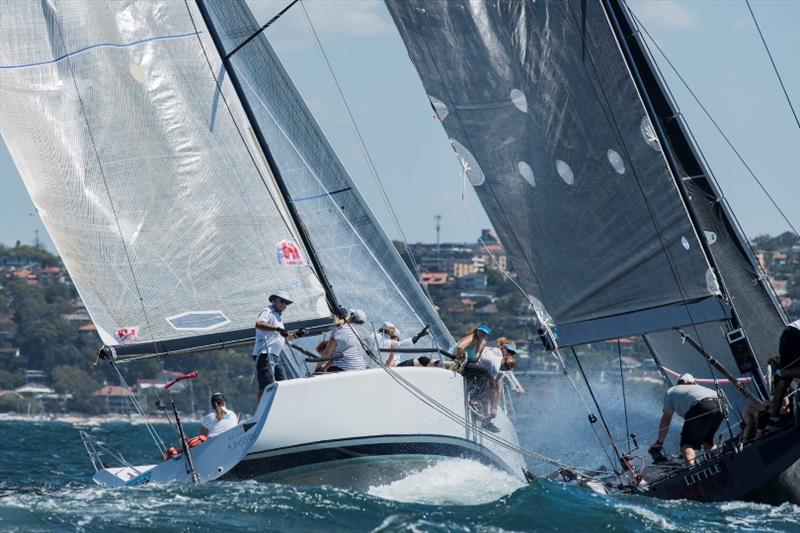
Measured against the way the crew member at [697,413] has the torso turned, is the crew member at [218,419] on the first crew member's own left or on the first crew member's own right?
on the first crew member's own left

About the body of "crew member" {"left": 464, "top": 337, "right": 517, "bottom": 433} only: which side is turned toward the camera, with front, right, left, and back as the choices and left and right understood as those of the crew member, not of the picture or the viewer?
right

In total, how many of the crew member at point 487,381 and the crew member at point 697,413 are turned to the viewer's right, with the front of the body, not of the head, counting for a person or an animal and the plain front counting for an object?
1

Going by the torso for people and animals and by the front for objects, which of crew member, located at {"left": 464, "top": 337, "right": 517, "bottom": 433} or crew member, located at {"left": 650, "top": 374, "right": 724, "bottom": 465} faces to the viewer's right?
crew member, located at {"left": 464, "top": 337, "right": 517, "bottom": 433}

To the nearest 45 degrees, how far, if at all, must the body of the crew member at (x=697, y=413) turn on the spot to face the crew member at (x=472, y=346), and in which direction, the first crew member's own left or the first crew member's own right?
approximately 45° to the first crew member's own left

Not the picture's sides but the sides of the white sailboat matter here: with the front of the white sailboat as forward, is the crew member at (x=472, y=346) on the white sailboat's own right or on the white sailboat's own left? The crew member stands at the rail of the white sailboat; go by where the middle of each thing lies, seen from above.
on the white sailboat's own right
